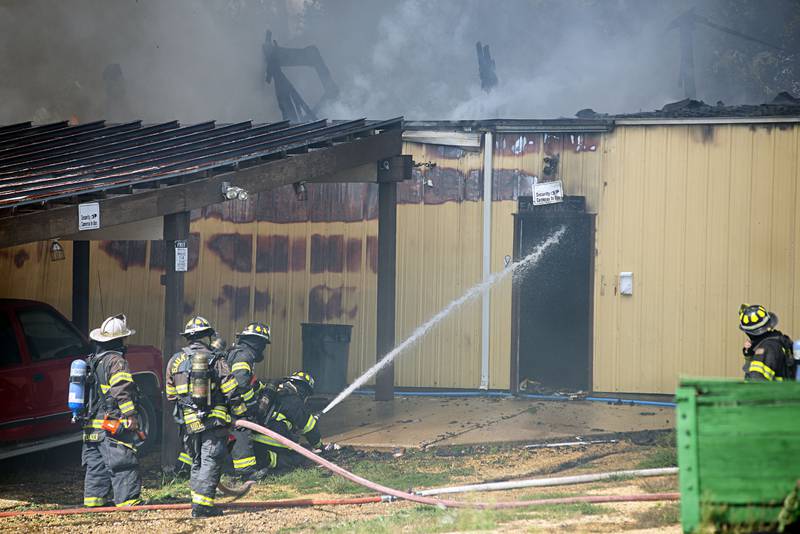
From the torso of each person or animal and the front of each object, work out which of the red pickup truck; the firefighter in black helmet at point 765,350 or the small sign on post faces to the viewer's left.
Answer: the firefighter in black helmet

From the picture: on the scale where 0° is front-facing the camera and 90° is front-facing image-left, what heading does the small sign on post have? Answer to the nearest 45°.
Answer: approximately 0°

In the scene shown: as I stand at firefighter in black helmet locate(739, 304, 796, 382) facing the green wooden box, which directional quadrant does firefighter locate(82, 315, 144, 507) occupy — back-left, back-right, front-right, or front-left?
front-right

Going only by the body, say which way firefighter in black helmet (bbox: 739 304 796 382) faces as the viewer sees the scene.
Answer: to the viewer's left

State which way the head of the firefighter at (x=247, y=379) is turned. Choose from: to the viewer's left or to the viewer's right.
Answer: to the viewer's right

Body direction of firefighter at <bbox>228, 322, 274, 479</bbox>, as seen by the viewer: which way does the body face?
to the viewer's right

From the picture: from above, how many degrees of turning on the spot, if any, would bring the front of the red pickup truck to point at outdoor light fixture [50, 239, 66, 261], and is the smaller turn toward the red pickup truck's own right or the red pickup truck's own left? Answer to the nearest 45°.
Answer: approximately 45° to the red pickup truck's own left

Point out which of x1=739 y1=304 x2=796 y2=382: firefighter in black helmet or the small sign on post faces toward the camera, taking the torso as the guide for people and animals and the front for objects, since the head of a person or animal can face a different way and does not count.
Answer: the small sign on post

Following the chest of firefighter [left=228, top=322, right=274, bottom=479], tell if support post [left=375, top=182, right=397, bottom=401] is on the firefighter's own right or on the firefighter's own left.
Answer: on the firefighter's own left

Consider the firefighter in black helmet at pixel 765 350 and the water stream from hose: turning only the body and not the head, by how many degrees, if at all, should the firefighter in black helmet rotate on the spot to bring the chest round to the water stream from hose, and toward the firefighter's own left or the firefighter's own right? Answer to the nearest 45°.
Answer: approximately 45° to the firefighter's own right

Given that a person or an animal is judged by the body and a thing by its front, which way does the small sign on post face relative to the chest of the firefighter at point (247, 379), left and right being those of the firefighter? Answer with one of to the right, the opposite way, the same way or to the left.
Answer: to the right

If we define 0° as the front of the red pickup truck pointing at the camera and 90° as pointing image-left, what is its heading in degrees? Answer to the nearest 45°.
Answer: approximately 225°
